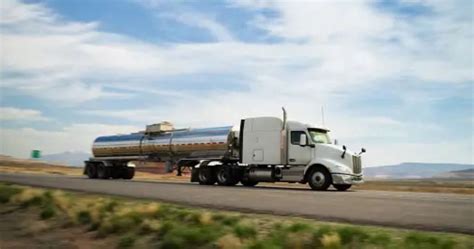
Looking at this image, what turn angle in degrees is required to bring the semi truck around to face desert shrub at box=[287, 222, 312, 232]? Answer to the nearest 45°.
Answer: approximately 45° to its right

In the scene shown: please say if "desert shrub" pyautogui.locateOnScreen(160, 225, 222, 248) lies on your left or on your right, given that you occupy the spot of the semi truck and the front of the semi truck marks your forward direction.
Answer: on your right

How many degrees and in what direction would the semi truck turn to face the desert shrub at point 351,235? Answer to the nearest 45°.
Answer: approximately 45° to its right

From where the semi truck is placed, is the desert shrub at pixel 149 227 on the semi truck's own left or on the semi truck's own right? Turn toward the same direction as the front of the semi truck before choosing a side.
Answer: on the semi truck's own right

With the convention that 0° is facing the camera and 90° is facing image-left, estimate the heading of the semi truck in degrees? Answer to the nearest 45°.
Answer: approximately 315°

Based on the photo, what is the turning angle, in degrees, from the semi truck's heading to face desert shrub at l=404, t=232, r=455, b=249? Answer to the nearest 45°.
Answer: approximately 45° to its right

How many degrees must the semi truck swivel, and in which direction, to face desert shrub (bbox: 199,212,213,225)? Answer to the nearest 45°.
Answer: approximately 45° to its right

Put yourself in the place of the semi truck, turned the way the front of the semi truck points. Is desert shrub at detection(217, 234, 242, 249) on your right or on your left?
on your right
